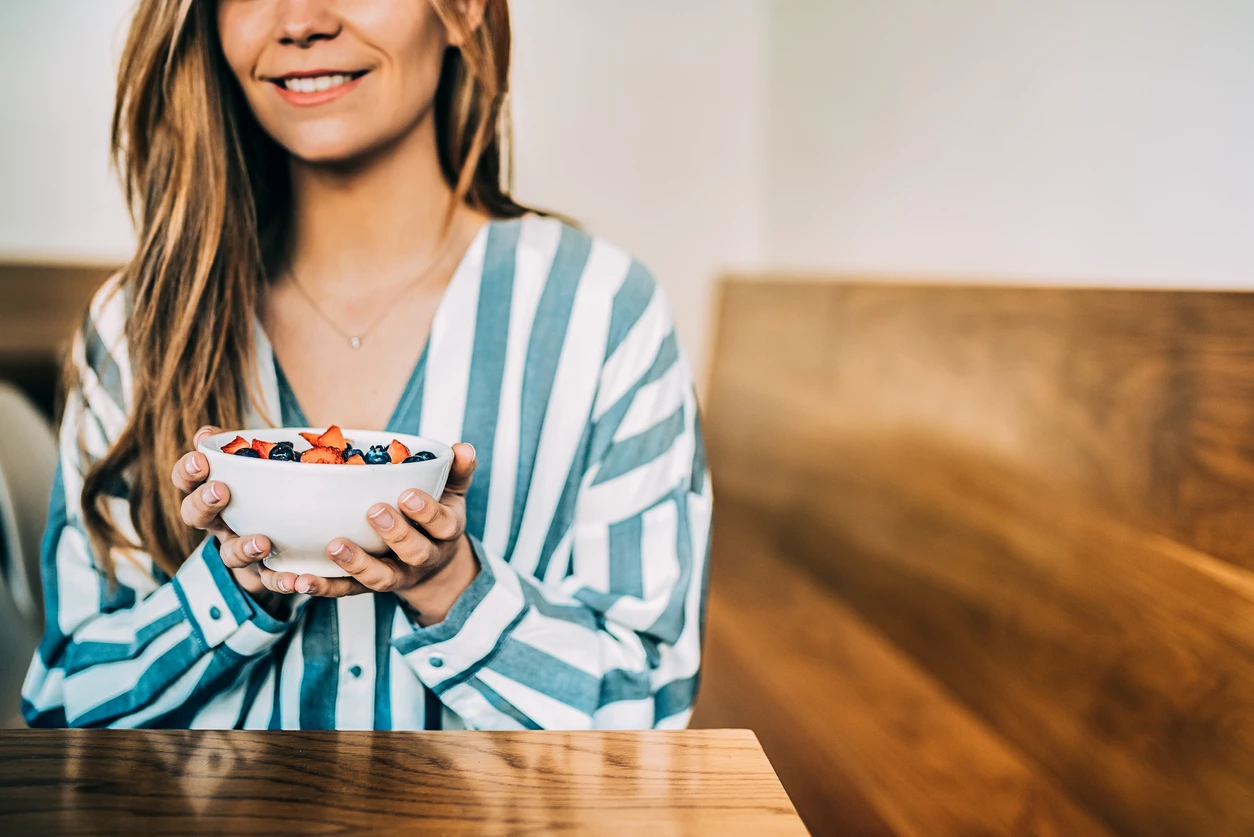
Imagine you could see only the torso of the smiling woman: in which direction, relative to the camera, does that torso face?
toward the camera

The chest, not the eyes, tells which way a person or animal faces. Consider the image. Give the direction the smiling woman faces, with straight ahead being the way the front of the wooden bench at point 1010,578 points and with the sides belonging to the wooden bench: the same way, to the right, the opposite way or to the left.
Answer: to the left

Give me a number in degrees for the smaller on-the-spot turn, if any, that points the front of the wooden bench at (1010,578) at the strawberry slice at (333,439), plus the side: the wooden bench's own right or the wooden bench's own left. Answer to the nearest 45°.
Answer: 0° — it already faces it

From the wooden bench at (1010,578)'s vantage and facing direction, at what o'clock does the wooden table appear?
The wooden table is roughly at 11 o'clock from the wooden bench.

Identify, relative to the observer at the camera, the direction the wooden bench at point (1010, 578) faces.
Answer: facing the viewer and to the left of the viewer

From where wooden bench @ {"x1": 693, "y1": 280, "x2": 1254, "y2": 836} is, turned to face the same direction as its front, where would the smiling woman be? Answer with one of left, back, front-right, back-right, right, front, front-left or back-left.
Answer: front

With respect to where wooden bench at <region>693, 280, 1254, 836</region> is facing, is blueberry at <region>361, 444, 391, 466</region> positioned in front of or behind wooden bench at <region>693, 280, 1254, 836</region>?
in front

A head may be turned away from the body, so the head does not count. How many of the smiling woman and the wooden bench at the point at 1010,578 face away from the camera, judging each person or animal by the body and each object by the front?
0
